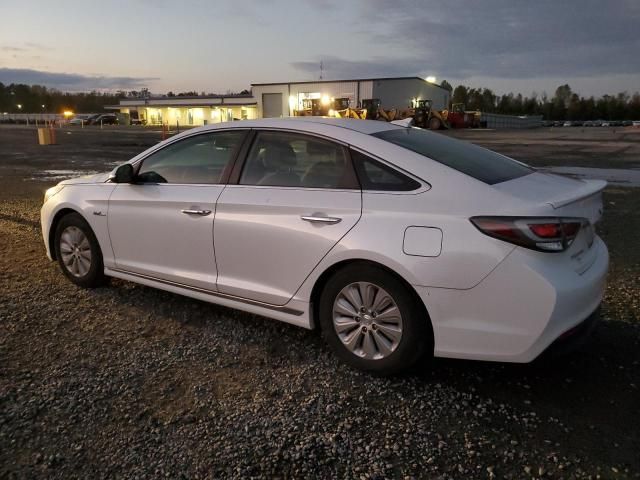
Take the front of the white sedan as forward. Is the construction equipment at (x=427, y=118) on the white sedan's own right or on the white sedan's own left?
on the white sedan's own right

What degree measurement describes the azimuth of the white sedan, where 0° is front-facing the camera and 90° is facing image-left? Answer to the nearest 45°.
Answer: approximately 135°
